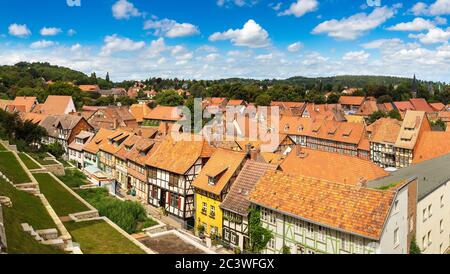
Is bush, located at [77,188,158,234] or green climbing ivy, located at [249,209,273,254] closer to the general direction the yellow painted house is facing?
the bush

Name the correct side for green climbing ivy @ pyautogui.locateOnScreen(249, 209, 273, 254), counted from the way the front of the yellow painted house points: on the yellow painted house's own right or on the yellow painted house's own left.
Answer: on the yellow painted house's own left

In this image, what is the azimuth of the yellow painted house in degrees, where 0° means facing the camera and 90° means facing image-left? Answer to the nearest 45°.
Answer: approximately 45°
